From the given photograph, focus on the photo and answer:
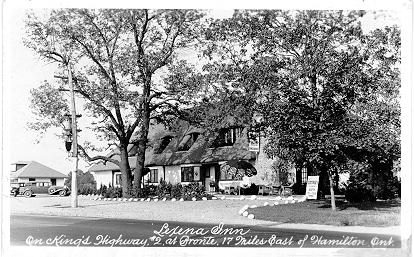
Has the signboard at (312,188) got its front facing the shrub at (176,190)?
no

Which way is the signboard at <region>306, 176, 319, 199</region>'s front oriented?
toward the camera

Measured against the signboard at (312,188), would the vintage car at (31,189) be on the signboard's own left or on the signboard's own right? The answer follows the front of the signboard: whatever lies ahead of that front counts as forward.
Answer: on the signboard's own right

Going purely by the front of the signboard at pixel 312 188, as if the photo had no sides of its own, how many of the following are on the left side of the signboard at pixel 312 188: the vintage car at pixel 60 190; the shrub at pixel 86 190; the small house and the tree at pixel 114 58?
0
